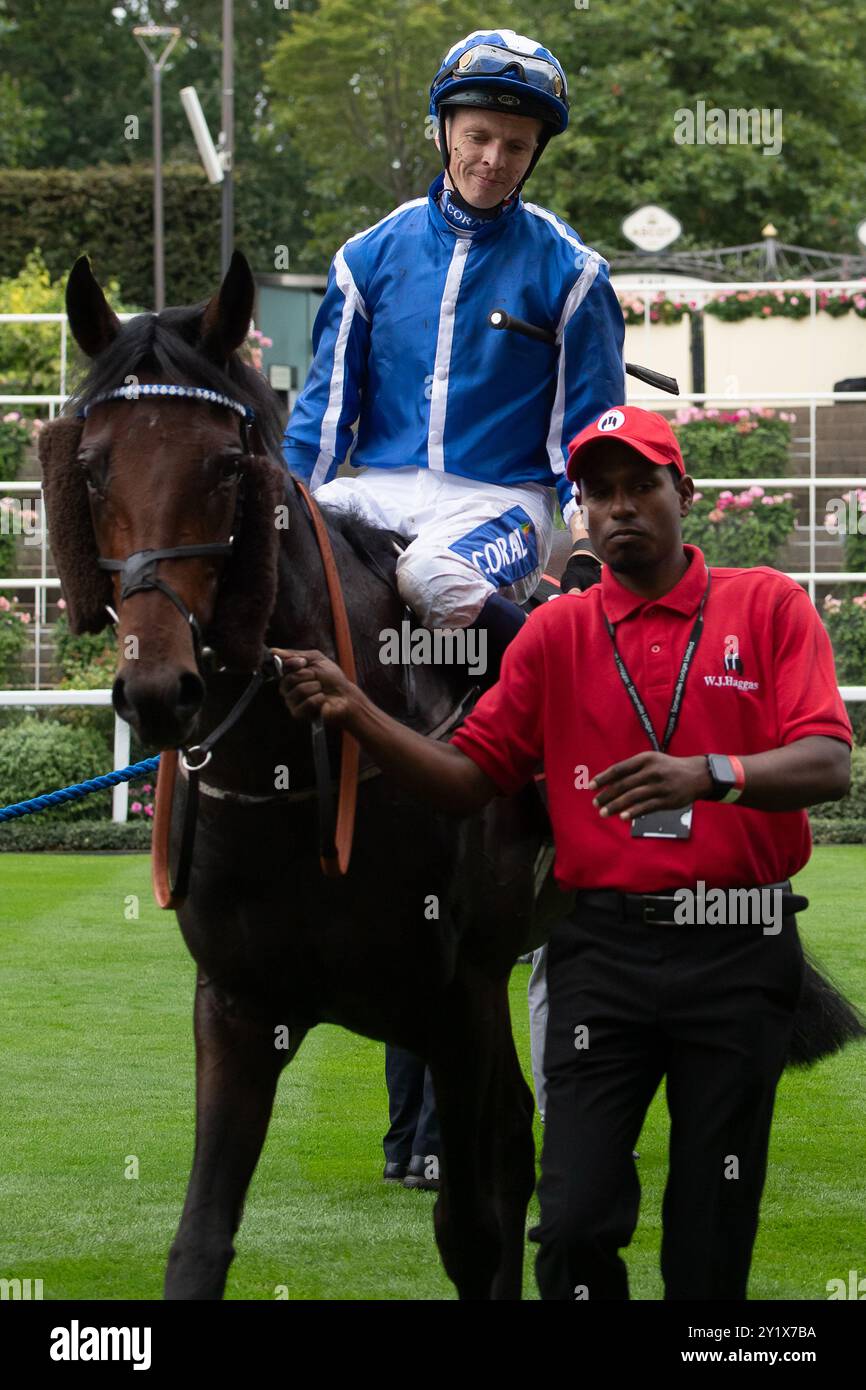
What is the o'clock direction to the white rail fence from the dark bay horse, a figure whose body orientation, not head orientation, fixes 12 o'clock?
The white rail fence is roughly at 5 o'clock from the dark bay horse.

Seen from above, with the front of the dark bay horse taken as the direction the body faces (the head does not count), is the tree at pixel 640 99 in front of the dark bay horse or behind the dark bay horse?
behind

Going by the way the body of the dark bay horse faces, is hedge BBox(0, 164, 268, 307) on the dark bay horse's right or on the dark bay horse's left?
on the dark bay horse's right

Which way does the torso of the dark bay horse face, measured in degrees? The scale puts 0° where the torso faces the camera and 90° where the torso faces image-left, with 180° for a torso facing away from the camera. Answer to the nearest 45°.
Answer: approximately 45°

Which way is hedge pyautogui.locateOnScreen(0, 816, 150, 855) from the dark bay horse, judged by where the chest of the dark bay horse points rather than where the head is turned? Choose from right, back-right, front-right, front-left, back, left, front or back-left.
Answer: back-right

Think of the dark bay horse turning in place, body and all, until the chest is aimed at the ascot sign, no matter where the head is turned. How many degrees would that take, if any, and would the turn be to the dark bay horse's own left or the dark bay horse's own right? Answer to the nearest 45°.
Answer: approximately 135° to the dark bay horse's own right

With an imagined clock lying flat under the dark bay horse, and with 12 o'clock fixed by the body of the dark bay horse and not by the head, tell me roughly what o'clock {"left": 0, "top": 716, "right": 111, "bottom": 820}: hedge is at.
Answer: The hedge is roughly at 4 o'clock from the dark bay horse.

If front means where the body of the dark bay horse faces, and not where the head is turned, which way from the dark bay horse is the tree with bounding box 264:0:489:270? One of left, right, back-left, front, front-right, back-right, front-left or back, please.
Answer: back-right
